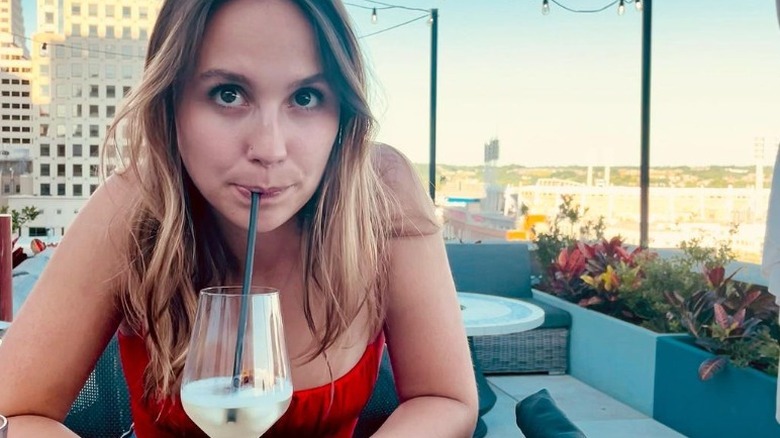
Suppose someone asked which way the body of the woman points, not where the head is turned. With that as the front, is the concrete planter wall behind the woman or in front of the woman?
behind

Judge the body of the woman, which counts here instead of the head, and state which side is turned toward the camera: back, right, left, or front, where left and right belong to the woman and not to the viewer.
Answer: front

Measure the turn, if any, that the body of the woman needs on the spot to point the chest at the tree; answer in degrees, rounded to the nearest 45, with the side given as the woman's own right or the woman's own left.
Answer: approximately 180°

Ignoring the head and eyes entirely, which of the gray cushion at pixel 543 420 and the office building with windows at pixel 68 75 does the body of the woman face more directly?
the gray cushion

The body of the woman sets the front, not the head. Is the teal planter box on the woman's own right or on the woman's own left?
on the woman's own left

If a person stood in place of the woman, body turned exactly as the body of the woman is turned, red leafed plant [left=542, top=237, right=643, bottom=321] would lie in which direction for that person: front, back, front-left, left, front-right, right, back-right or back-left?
back-left

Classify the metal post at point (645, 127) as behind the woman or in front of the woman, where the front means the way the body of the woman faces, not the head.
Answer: behind

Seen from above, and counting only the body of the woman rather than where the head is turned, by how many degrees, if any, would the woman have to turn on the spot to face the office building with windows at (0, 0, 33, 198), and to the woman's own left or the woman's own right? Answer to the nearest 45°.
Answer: approximately 180°

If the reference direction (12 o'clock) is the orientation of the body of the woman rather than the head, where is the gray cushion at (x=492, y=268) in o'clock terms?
The gray cushion is roughly at 7 o'clock from the woman.

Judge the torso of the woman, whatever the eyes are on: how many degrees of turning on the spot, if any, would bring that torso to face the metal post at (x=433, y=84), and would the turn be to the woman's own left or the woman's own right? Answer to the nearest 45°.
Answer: approximately 180°

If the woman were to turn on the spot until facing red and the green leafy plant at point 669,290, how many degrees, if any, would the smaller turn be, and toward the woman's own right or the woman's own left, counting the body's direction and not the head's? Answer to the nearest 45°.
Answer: approximately 135° to the woman's own left

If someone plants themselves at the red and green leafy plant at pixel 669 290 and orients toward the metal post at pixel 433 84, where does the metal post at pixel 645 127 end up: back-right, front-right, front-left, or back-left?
front-right
